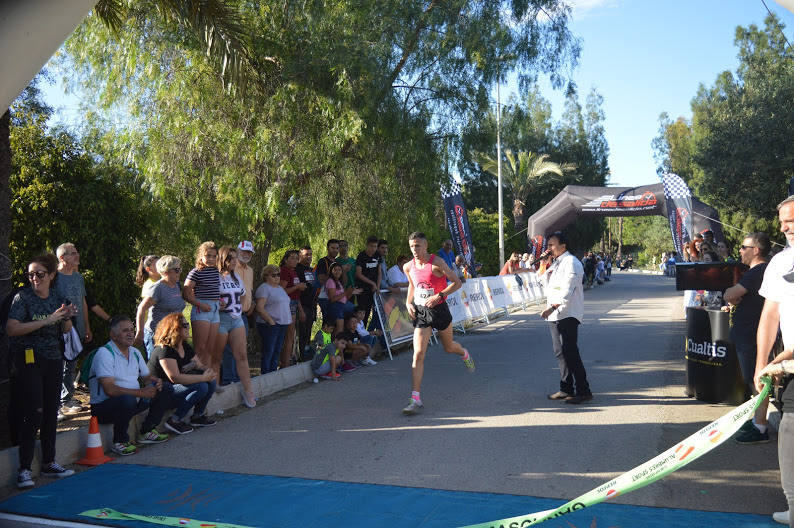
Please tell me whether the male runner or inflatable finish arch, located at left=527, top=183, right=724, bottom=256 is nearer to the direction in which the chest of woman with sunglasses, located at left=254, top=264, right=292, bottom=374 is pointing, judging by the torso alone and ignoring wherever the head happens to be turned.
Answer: the male runner

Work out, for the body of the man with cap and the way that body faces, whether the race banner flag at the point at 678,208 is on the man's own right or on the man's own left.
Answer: on the man's own left

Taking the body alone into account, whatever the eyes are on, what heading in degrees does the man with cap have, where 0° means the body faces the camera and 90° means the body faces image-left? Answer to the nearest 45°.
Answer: approximately 315°

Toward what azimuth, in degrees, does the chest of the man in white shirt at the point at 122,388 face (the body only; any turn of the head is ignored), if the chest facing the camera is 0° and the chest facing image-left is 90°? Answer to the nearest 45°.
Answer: approximately 315°

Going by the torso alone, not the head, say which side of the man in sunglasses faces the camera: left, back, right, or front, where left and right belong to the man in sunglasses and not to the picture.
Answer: left

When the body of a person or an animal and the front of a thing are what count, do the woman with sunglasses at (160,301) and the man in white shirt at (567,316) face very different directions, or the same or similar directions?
very different directions

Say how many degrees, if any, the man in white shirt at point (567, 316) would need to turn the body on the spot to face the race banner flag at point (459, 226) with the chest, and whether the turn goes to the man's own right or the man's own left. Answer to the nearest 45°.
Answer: approximately 90° to the man's own right

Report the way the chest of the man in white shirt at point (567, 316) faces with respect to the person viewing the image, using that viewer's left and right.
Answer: facing to the left of the viewer
